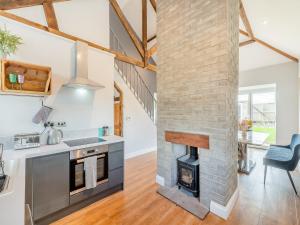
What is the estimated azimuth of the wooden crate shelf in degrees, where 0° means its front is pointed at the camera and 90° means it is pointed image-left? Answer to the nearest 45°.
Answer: approximately 315°

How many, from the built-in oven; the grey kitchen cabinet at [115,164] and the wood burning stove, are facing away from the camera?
0

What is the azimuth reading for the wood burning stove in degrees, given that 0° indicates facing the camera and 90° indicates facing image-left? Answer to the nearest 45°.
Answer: approximately 45°

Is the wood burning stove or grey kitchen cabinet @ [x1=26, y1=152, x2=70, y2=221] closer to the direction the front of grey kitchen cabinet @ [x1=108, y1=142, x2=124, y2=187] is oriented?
the wood burning stove

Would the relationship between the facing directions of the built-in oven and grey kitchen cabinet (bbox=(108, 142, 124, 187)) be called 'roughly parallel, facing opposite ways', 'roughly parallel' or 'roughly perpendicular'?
roughly parallel

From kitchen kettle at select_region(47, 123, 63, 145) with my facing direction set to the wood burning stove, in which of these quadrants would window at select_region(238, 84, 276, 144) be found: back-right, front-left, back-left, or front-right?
front-left

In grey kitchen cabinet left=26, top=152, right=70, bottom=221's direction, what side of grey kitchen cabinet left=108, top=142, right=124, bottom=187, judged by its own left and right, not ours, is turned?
right

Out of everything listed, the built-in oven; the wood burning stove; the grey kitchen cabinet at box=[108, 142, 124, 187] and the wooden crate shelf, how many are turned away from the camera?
0
